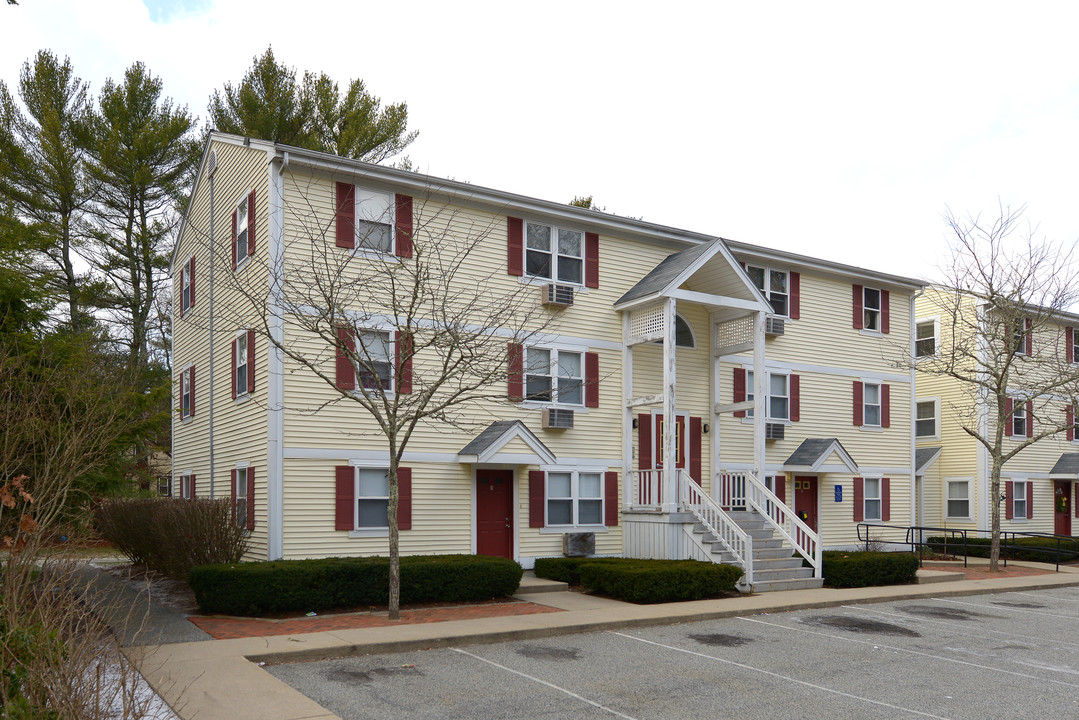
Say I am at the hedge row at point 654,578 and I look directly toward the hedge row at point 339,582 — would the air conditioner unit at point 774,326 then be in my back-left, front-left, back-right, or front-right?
back-right

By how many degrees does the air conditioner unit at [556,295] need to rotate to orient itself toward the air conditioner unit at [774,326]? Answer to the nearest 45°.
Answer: approximately 90° to its left

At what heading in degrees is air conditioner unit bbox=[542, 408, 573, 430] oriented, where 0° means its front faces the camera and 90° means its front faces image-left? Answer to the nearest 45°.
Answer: approximately 315°

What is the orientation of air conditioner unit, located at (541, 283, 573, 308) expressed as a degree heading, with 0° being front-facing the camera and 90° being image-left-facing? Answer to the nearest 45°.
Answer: approximately 315°

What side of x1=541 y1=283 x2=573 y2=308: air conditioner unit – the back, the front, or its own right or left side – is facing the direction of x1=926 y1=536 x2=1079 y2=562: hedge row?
left
